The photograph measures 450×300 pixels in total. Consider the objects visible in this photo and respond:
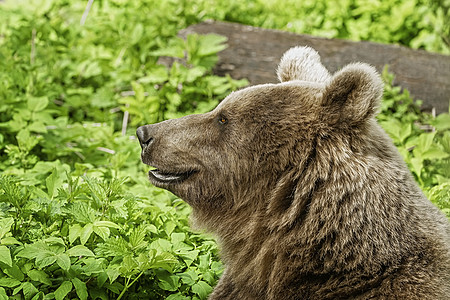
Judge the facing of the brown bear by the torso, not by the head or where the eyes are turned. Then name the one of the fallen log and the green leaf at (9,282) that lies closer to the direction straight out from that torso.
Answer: the green leaf

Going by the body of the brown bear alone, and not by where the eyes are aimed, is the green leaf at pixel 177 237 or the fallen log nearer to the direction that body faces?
the green leaf

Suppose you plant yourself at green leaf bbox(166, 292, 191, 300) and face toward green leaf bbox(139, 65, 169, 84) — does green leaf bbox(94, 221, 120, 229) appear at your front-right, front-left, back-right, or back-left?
front-left

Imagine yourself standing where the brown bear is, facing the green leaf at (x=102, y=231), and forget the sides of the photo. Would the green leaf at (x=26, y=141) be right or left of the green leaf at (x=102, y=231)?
right

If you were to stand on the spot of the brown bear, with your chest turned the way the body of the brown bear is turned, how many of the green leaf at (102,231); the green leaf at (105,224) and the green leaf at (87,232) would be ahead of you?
3

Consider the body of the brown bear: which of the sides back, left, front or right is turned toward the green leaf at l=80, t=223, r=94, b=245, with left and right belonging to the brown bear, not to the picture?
front

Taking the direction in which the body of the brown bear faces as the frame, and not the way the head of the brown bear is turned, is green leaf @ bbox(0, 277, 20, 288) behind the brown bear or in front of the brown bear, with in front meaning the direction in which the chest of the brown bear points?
in front

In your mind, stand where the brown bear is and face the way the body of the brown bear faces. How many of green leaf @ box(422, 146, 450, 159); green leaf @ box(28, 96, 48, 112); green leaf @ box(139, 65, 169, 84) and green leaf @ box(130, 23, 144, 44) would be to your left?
0

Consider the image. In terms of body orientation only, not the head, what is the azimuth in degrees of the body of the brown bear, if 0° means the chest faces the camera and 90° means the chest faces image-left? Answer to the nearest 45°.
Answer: approximately 90°

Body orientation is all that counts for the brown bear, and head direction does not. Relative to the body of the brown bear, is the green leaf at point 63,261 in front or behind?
in front

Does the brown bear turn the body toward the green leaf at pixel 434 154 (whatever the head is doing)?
no

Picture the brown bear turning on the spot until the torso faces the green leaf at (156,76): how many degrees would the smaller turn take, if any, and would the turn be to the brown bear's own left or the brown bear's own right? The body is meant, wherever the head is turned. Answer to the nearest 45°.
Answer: approximately 45° to the brown bear's own right

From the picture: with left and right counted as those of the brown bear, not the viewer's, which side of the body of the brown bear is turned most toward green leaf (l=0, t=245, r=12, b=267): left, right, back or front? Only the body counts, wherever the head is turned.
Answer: front

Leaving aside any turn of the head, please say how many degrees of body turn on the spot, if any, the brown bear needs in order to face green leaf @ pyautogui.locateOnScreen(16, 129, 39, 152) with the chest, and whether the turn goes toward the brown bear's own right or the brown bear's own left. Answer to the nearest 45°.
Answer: approximately 45° to the brown bear's own right

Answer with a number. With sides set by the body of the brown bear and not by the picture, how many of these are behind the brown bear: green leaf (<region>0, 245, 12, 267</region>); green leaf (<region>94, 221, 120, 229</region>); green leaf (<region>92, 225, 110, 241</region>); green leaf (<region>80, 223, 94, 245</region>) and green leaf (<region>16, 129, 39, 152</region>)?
0

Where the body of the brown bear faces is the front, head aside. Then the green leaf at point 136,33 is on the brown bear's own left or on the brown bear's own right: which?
on the brown bear's own right

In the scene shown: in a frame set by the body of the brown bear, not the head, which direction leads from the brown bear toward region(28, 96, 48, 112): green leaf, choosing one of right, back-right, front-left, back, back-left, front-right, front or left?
front-right

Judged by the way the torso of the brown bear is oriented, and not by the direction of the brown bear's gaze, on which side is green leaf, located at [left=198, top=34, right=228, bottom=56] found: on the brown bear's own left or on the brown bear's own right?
on the brown bear's own right
